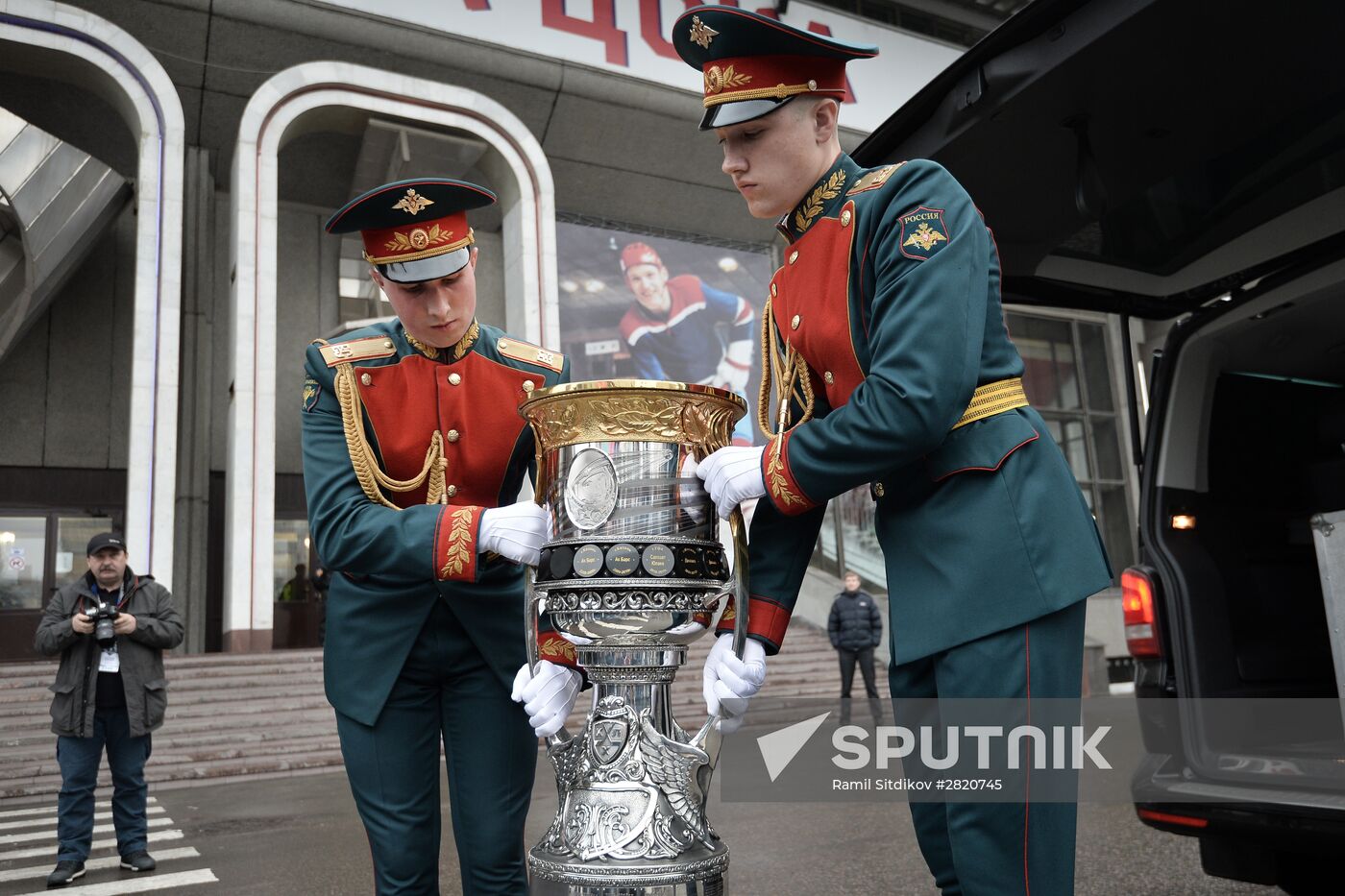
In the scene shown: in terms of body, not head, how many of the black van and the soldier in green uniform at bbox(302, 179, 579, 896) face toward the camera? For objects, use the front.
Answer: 1

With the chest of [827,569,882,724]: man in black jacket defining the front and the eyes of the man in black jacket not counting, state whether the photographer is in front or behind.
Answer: in front

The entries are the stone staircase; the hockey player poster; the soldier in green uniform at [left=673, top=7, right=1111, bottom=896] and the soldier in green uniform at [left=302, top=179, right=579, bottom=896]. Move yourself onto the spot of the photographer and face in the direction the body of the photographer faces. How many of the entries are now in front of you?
2

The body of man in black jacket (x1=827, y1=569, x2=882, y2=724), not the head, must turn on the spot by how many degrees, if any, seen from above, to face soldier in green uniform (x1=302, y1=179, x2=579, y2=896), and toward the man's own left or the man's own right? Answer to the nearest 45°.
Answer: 0° — they already face them

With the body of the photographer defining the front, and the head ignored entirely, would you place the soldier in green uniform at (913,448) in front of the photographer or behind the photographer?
in front

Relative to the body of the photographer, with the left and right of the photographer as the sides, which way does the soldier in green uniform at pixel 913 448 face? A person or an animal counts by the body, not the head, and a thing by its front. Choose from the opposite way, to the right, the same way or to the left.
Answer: to the right

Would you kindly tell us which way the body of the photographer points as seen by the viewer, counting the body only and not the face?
toward the camera

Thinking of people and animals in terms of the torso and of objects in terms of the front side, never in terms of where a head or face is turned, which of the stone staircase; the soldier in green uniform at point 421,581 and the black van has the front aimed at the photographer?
the stone staircase

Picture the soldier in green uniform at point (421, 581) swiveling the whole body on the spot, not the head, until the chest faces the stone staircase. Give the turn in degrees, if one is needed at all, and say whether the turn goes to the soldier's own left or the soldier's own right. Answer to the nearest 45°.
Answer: approximately 180°

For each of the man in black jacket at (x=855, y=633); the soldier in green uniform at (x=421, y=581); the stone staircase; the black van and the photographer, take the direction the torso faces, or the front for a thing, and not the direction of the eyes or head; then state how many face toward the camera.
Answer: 4

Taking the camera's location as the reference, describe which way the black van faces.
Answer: facing away from the viewer and to the right of the viewer

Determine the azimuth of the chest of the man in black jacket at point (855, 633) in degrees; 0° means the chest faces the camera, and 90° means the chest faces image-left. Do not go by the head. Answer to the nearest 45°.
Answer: approximately 0°

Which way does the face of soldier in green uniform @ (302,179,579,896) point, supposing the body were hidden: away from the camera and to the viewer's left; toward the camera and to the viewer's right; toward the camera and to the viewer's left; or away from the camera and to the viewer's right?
toward the camera and to the viewer's right
